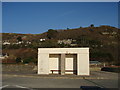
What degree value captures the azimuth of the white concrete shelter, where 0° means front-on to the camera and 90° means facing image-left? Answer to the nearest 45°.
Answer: approximately 0°
